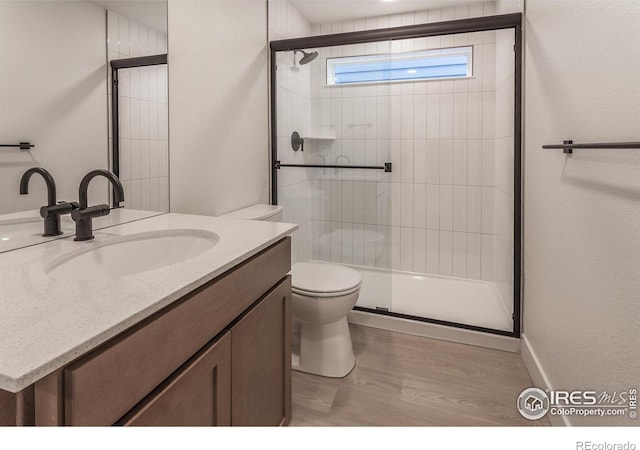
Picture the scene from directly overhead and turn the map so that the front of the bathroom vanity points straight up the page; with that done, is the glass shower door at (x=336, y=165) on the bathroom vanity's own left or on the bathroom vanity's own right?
on the bathroom vanity's own left

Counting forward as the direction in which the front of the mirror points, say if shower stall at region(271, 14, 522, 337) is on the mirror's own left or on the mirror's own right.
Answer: on the mirror's own left

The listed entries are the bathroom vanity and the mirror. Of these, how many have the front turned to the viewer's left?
0

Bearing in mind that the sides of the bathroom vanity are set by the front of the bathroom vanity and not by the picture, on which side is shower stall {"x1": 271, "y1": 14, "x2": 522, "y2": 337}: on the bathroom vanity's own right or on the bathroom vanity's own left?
on the bathroom vanity's own left

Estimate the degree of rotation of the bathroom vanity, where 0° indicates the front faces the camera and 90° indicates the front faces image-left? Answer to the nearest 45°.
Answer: approximately 315°

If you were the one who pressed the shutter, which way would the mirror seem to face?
facing the viewer and to the right of the viewer

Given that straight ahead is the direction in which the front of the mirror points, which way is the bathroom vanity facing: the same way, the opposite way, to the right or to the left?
the same way

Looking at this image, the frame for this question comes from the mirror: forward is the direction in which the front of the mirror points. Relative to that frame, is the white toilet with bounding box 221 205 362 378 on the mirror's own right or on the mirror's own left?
on the mirror's own left

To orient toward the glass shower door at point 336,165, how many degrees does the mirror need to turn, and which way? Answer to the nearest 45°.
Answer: approximately 90° to its left
